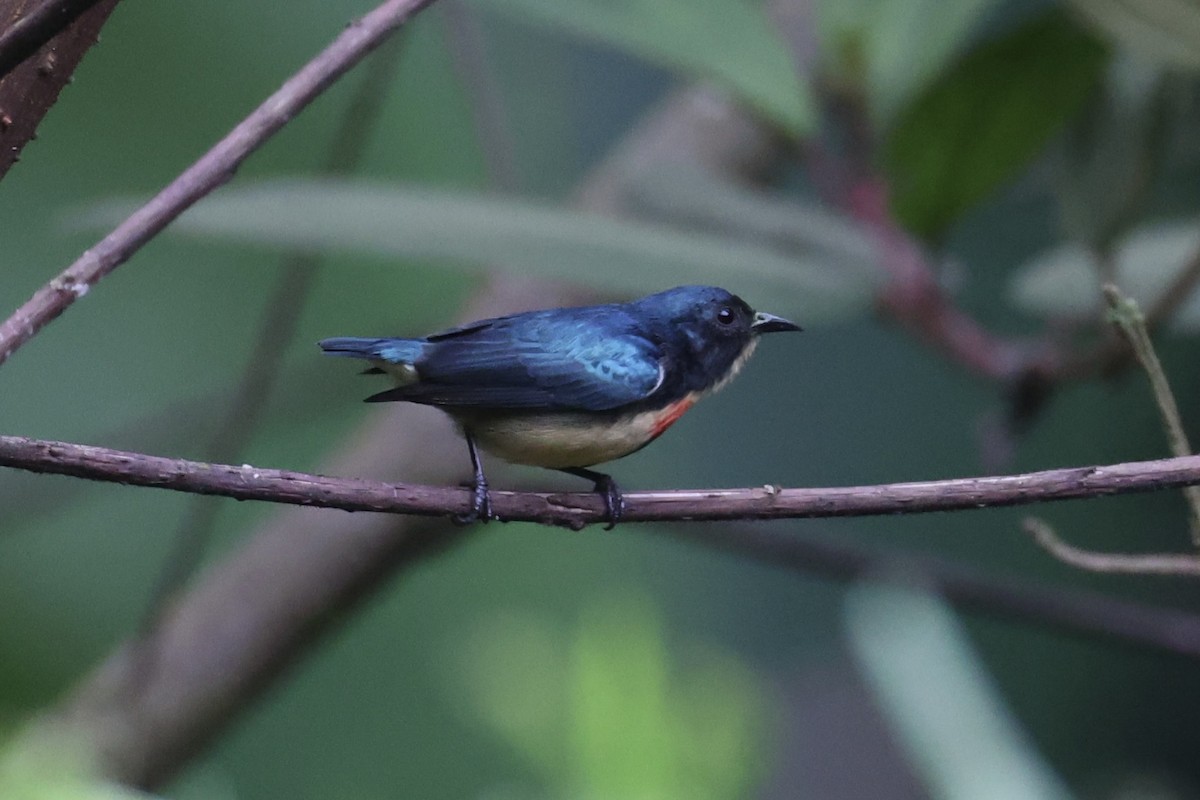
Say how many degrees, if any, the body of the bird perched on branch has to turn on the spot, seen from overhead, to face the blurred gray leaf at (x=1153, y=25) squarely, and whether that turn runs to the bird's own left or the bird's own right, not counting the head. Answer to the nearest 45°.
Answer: approximately 45° to the bird's own left

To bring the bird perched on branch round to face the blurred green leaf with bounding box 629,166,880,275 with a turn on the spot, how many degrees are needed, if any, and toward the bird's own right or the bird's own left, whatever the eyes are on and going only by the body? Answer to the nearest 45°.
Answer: approximately 90° to the bird's own left

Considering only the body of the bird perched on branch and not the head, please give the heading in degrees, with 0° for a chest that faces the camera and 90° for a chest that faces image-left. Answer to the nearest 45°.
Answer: approximately 270°

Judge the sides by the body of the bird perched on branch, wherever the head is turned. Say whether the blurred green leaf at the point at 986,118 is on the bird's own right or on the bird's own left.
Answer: on the bird's own left

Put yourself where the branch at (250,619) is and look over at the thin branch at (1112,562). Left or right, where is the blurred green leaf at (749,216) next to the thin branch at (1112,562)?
left

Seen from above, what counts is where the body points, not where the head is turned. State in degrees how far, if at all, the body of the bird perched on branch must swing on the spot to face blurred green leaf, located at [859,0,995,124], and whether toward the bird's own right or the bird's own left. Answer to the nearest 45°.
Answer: approximately 45° to the bird's own left
